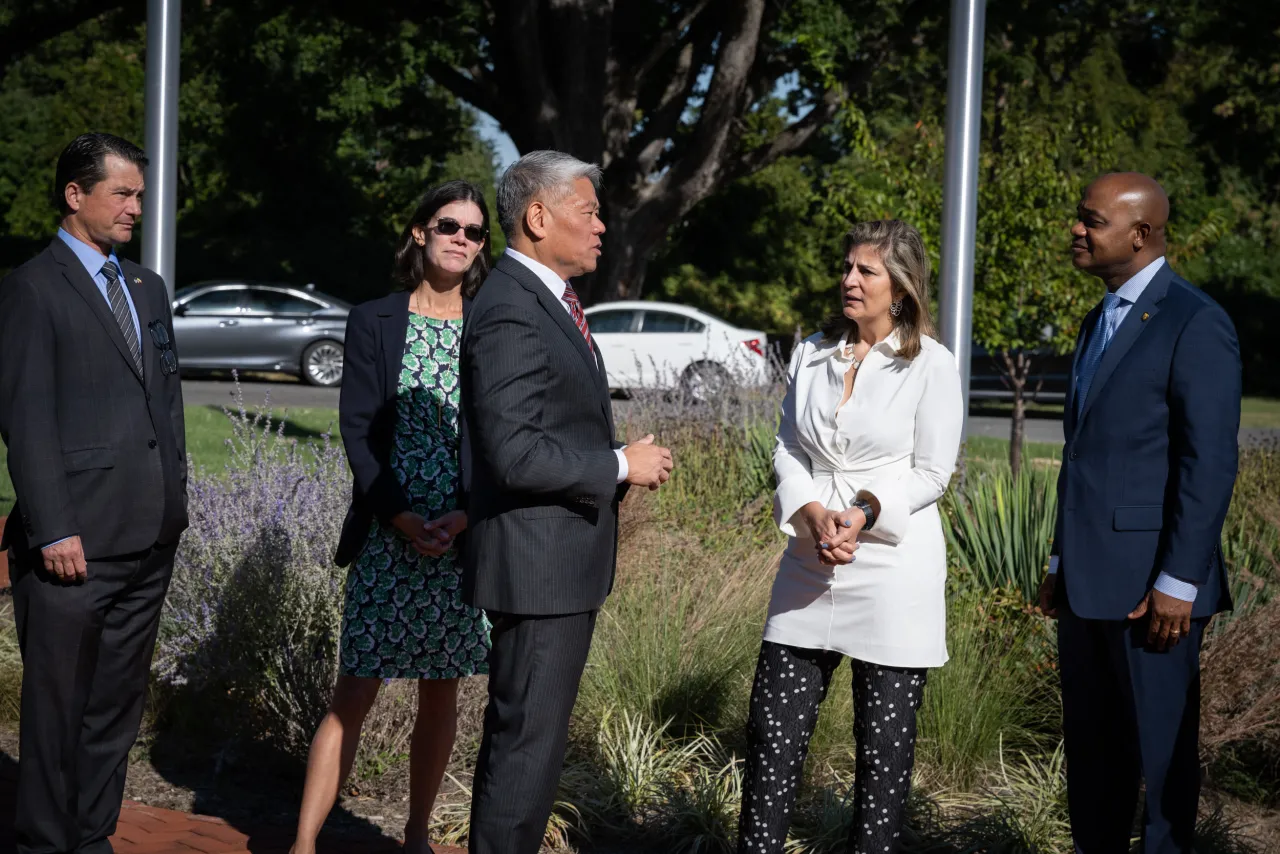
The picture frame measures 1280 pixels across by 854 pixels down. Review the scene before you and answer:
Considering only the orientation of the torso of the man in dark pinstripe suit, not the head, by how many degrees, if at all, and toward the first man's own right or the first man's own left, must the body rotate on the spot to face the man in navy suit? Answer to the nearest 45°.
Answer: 0° — they already face them

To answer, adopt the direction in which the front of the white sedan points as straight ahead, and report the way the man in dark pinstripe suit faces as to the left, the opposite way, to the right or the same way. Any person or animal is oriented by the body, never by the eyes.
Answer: the opposite way

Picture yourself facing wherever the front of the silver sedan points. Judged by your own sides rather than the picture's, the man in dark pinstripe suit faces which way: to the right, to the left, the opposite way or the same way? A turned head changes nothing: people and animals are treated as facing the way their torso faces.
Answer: the opposite way

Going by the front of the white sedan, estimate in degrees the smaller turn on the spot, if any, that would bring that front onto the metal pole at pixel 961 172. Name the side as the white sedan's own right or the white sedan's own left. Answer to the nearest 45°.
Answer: approximately 90° to the white sedan's own left

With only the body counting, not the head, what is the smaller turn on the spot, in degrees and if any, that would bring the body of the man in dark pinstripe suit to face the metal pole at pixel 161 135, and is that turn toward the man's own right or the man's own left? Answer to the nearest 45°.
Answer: approximately 135° to the man's own left

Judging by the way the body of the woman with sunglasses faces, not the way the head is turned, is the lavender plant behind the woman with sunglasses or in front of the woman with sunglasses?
behind

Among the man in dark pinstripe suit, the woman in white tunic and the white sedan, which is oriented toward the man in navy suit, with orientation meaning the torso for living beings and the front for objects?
the man in dark pinstripe suit

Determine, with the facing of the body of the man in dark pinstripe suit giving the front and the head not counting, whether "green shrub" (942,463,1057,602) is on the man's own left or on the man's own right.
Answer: on the man's own left

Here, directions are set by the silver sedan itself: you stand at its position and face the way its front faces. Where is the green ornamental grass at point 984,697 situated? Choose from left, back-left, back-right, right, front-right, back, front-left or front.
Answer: left

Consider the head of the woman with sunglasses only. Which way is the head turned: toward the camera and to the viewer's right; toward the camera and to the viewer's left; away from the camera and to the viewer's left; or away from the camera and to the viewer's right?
toward the camera and to the viewer's right

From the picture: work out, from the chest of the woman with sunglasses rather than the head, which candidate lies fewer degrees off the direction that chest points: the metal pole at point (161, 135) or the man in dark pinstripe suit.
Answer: the man in dark pinstripe suit

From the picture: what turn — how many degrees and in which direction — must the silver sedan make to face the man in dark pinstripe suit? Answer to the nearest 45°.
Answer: approximately 90° to its left

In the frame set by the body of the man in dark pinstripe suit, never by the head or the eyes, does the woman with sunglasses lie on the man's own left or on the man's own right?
on the man's own left

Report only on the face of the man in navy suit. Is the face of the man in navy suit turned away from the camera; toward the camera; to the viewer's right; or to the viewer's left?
to the viewer's left

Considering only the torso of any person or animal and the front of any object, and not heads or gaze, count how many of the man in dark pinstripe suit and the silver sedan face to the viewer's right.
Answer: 1
